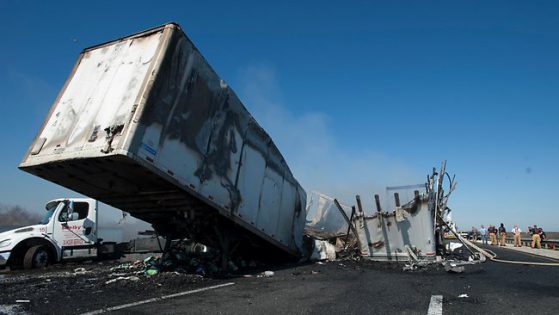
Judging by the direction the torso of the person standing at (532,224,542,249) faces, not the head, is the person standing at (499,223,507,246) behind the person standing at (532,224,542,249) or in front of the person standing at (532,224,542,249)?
in front

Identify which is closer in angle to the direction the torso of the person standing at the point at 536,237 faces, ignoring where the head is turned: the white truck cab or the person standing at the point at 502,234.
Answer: the person standing
